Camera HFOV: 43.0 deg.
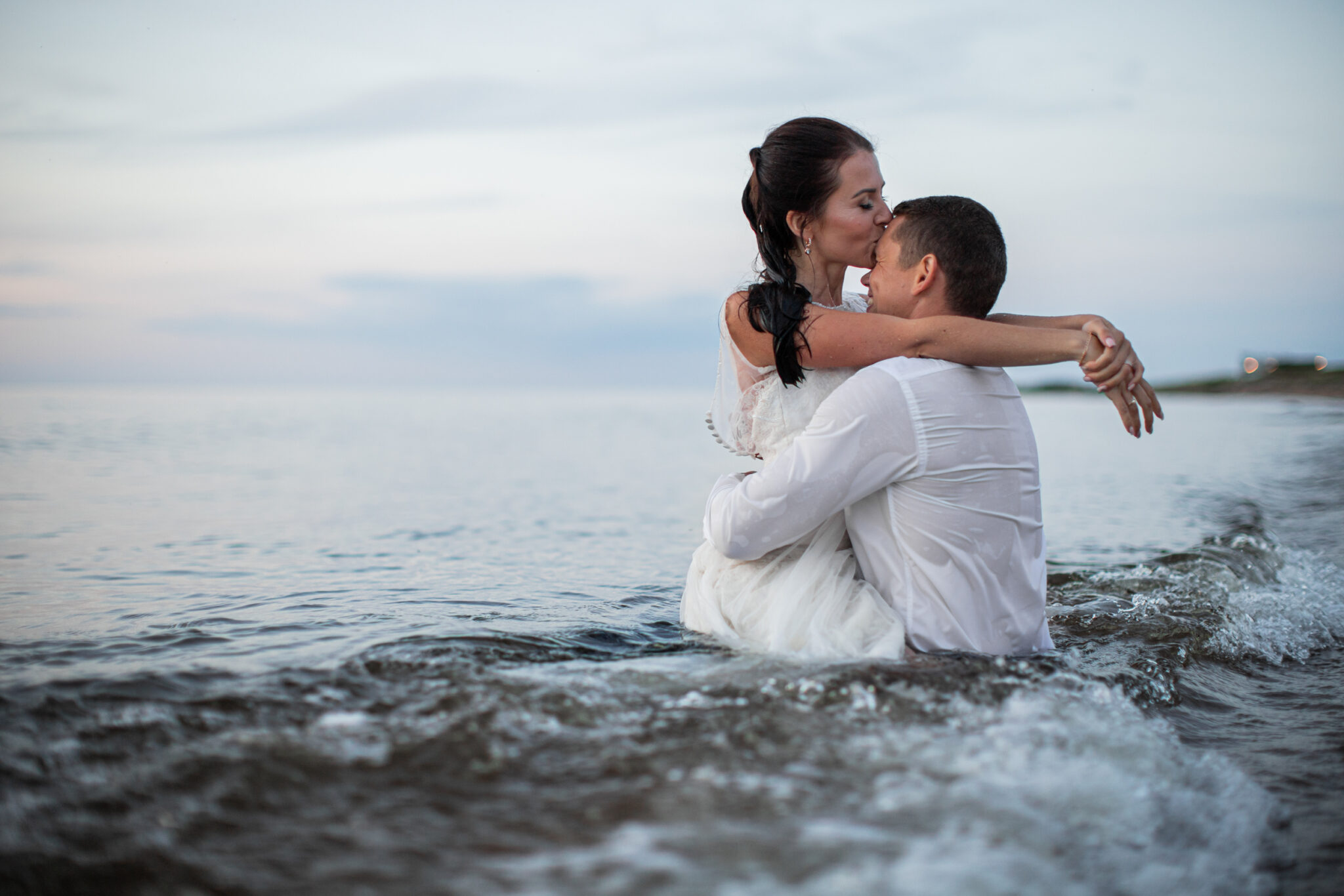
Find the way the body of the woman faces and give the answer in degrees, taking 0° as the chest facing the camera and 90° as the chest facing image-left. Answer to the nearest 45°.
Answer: approximately 270°

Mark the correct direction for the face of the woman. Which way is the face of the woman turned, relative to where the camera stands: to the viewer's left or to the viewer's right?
to the viewer's right

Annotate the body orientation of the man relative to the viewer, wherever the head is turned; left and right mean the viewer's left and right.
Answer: facing away from the viewer and to the left of the viewer
